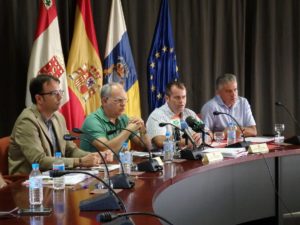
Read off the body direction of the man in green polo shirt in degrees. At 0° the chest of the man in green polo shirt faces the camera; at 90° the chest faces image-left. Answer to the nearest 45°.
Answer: approximately 315°

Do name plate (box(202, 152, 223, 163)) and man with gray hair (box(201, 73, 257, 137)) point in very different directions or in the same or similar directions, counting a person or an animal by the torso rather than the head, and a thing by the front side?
same or similar directions

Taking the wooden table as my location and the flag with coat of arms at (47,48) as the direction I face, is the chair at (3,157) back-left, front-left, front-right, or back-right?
front-left

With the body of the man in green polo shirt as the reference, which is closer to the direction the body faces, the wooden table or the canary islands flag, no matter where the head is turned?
the wooden table

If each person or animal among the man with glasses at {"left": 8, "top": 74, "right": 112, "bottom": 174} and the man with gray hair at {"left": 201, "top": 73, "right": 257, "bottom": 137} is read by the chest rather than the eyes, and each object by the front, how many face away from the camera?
0

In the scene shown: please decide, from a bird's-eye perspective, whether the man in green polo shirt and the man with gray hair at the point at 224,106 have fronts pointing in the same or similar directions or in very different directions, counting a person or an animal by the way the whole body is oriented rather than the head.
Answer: same or similar directions

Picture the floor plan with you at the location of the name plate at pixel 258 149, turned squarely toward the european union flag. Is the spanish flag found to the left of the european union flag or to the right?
left

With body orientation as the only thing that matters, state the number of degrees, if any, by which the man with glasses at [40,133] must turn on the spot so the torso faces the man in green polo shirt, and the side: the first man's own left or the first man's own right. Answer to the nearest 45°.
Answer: approximately 90° to the first man's own left

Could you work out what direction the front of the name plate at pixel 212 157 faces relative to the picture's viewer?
facing the viewer and to the right of the viewer

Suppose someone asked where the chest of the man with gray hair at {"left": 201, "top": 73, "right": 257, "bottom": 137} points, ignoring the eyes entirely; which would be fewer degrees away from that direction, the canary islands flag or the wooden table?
the wooden table

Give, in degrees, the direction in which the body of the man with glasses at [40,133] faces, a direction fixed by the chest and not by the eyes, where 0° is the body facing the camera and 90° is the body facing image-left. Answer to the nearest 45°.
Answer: approximately 315°

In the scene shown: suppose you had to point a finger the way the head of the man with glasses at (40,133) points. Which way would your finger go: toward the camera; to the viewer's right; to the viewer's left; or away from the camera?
to the viewer's right

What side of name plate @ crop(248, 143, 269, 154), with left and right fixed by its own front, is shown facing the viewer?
front

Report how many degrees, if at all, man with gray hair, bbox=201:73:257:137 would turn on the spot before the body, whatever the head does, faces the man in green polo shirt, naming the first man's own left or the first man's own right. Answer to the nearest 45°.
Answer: approximately 90° to the first man's own right
